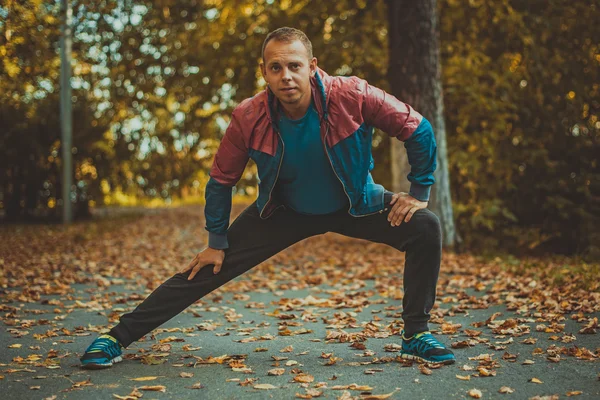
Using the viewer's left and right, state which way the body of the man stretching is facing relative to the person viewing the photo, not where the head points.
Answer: facing the viewer

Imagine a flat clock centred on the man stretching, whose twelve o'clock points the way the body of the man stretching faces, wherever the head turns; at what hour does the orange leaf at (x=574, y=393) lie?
The orange leaf is roughly at 10 o'clock from the man stretching.

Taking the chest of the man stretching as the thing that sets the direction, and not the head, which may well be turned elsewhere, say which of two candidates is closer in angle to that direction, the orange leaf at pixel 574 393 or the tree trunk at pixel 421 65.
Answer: the orange leaf

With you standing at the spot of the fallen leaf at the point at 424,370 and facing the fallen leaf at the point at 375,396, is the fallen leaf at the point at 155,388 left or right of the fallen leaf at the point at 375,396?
right

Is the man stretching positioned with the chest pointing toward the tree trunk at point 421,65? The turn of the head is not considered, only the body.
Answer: no

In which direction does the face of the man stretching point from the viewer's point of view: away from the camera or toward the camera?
toward the camera

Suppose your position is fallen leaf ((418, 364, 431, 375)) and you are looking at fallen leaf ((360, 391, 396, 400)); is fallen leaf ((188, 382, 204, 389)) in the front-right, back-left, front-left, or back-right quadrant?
front-right
